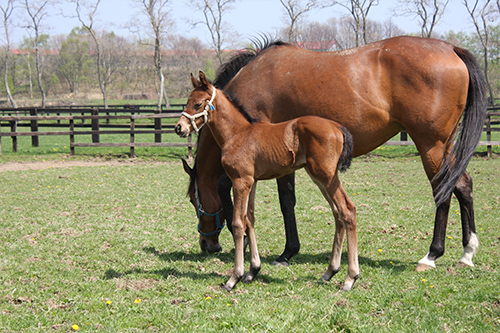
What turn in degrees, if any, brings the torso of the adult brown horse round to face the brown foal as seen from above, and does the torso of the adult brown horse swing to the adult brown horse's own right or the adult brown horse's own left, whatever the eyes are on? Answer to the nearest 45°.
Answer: approximately 45° to the adult brown horse's own left

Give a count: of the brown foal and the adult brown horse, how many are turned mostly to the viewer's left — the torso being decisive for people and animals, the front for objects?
2

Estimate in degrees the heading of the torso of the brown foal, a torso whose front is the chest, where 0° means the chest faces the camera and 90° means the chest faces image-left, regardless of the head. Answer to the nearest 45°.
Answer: approximately 90°

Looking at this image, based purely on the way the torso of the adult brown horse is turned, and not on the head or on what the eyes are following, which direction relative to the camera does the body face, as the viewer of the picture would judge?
to the viewer's left
